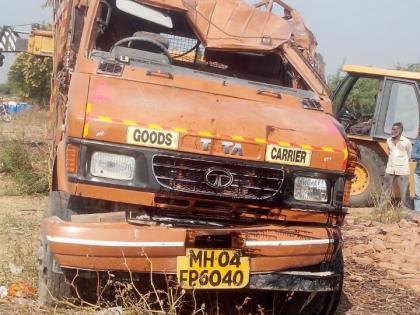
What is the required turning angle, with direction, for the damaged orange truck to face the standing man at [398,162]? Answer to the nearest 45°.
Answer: approximately 135° to its left

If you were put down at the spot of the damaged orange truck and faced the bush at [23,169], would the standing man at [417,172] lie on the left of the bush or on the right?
right

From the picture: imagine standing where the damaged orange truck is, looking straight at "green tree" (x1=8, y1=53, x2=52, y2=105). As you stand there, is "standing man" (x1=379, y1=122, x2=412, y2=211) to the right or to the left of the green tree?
right

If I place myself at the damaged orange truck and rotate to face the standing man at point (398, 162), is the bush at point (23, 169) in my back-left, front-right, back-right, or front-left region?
front-left

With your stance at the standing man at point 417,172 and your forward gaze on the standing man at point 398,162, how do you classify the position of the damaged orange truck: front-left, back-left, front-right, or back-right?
front-left

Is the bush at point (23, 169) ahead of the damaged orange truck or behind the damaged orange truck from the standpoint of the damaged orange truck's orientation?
behind

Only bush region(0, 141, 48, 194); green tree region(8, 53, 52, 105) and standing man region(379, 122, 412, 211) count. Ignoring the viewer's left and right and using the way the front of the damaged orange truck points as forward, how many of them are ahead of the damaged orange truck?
0

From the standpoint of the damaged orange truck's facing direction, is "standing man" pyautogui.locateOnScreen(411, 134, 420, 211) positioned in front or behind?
behind

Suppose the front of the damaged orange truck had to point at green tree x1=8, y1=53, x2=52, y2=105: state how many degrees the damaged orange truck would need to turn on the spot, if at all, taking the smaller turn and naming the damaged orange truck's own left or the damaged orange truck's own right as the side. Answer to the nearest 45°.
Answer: approximately 180°

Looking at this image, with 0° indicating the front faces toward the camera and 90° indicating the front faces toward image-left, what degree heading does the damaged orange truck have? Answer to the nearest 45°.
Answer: approximately 0°
